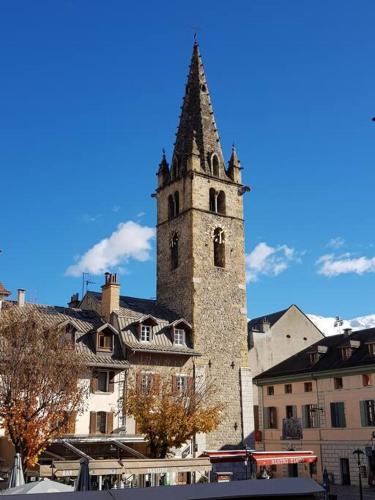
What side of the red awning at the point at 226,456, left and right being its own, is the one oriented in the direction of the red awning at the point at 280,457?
left

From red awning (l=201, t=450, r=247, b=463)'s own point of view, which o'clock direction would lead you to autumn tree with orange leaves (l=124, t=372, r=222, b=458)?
The autumn tree with orange leaves is roughly at 2 o'clock from the red awning.

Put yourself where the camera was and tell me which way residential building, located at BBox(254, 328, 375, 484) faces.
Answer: facing the viewer and to the left of the viewer

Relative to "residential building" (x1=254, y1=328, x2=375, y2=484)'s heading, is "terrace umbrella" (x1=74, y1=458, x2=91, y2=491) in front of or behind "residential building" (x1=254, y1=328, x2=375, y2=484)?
in front

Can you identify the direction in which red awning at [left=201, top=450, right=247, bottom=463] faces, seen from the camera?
facing the viewer

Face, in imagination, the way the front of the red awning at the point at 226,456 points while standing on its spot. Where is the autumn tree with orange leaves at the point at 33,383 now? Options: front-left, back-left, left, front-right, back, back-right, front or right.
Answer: front-right

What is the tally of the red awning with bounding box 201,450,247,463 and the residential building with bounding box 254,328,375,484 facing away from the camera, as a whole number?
0

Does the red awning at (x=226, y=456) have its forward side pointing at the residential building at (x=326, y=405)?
no

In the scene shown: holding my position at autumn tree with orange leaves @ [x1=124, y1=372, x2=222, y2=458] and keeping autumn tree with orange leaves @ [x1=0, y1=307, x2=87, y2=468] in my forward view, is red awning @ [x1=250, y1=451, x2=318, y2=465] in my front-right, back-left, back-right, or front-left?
back-left
